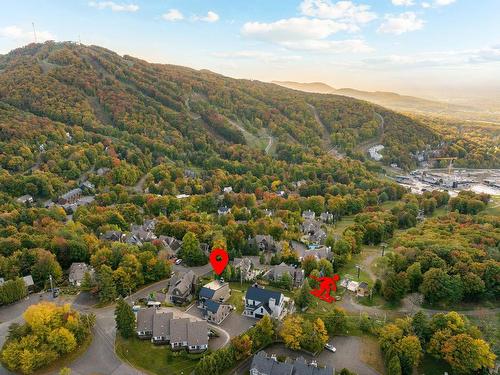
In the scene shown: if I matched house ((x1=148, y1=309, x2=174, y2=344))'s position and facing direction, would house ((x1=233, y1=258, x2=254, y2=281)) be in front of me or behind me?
behind

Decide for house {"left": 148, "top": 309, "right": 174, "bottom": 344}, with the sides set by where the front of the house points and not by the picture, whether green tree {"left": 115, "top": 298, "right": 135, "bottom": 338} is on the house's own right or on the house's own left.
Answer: on the house's own right

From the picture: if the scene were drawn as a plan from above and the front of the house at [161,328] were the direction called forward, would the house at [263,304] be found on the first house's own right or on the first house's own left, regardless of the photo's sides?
on the first house's own left

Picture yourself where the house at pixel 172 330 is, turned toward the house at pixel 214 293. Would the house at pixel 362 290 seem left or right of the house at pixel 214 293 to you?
right

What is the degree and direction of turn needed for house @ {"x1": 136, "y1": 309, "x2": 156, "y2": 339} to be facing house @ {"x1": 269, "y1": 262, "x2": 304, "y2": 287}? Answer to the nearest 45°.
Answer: approximately 90° to its left

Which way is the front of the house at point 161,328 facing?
toward the camera

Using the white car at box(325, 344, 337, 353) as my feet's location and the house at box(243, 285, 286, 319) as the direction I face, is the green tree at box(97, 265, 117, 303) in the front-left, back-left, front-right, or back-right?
front-left

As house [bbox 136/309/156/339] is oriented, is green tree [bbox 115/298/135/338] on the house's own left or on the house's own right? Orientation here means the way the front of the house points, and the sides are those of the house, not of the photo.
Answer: on the house's own right

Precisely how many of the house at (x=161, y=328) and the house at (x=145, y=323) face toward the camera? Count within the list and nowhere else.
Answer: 2

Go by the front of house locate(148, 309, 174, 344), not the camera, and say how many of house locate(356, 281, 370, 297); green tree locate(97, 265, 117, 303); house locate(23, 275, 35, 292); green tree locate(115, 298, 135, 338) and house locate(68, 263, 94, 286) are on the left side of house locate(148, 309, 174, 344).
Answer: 1

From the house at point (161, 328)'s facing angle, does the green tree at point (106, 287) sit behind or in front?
behind

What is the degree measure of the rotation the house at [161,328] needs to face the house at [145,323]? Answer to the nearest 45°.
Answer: approximately 135° to its right

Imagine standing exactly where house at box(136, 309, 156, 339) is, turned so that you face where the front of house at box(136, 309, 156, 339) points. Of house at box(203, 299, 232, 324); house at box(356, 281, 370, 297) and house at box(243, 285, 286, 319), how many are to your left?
3

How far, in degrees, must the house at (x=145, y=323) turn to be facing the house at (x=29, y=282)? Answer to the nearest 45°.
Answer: approximately 135° to its right

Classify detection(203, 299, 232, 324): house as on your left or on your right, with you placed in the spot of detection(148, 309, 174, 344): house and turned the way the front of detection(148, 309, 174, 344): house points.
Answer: on your left
